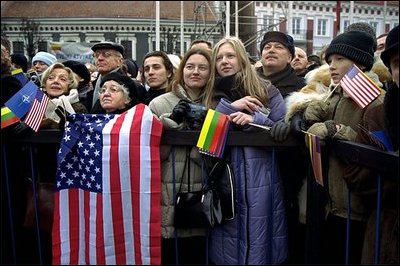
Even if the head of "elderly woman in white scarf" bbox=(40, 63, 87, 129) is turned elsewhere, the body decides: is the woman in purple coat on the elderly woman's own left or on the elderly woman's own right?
on the elderly woman's own left

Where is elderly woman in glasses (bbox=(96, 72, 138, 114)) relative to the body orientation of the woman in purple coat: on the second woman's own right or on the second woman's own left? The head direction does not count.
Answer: on the second woman's own right

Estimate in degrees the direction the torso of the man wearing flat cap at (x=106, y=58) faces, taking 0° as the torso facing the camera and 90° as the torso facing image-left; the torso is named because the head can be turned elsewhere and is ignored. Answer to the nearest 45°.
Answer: approximately 45°

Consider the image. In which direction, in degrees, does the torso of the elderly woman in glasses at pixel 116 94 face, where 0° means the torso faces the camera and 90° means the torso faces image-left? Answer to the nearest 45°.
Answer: approximately 45°

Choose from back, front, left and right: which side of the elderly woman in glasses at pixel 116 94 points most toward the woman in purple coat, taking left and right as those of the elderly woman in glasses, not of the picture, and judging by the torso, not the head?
left
